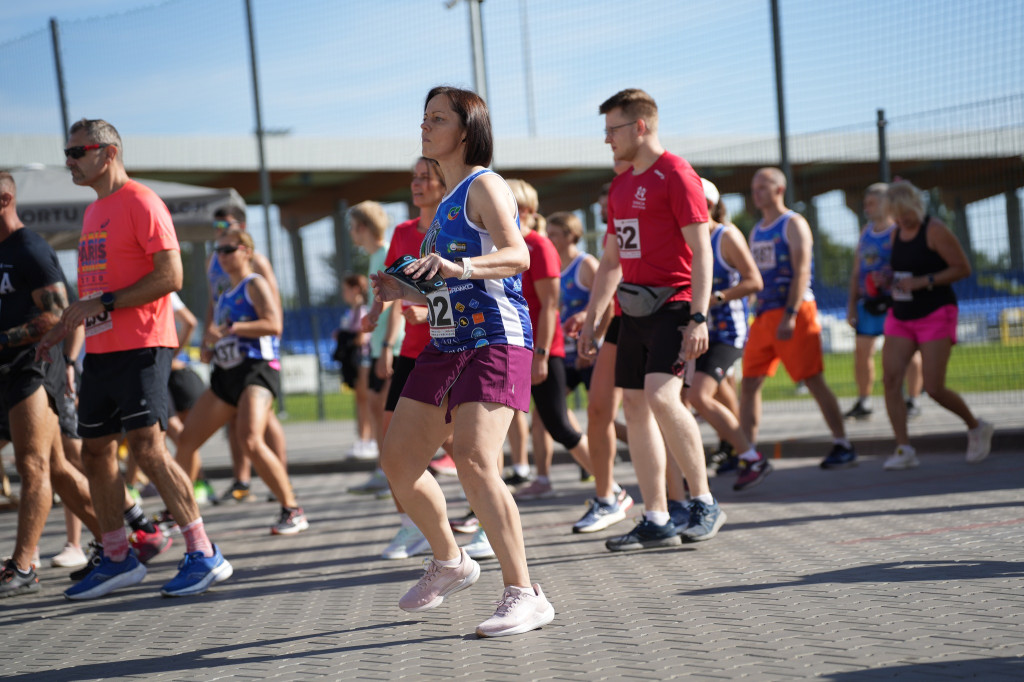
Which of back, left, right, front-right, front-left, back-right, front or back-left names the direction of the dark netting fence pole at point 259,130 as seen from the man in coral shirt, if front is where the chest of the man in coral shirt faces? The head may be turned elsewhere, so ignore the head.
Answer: back-right

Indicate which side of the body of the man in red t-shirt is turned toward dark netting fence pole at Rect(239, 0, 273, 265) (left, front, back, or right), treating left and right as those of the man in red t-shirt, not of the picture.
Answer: right

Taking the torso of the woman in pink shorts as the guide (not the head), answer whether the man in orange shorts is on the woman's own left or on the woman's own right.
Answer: on the woman's own right

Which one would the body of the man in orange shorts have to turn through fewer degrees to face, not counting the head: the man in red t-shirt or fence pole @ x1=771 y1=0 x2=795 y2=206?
the man in red t-shirt

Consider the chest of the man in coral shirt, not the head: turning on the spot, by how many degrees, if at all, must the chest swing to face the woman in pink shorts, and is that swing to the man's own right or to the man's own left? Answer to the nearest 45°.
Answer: approximately 135° to the man's own left

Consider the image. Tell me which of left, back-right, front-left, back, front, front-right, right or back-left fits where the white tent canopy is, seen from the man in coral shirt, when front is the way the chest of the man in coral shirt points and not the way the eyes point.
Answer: back-right
